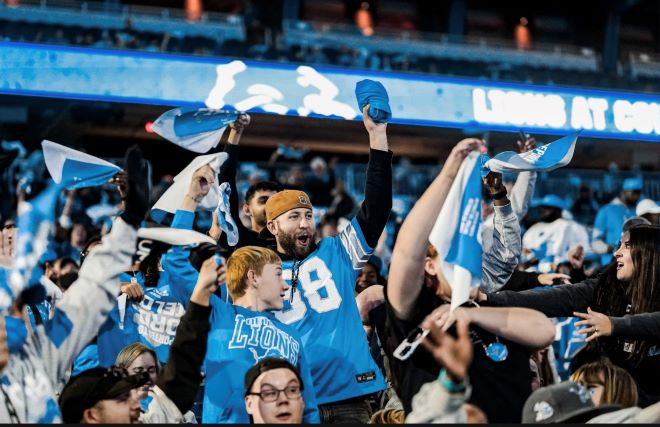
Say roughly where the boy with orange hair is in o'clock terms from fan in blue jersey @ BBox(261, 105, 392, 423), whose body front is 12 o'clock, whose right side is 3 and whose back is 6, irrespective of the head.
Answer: The boy with orange hair is roughly at 1 o'clock from the fan in blue jersey.

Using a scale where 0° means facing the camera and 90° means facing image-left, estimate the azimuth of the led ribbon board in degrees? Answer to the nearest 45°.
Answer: approximately 0°

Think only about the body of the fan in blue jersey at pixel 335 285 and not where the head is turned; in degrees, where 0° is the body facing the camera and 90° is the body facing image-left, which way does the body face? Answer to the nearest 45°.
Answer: approximately 0°

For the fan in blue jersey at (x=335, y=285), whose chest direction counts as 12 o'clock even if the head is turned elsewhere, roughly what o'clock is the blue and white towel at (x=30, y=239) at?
The blue and white towel is roughly at 2 o'clock from the fan in blue jersey.

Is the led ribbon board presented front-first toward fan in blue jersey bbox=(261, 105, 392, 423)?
yes

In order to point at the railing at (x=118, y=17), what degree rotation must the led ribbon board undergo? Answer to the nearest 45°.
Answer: approximately 180°

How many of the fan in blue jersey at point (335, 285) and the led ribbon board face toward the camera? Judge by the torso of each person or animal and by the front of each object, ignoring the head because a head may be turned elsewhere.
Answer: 2

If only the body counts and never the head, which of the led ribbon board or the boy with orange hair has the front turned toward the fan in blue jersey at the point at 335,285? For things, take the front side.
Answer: the led ribbon board

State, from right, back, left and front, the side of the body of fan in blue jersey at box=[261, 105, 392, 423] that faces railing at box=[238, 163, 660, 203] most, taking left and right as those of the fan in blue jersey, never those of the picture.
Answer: back

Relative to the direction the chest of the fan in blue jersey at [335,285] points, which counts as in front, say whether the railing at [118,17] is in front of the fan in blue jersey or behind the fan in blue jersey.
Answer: behind

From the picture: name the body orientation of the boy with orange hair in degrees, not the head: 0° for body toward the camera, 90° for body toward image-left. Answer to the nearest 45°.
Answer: approximately 315°

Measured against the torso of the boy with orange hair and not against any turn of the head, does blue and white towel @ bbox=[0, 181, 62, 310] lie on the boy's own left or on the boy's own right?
on the boy's own right
